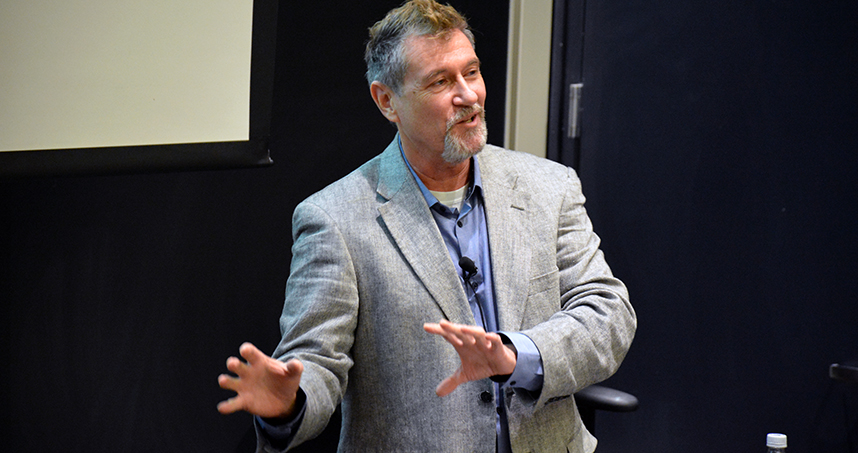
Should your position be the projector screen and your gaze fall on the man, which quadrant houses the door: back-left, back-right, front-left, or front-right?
front-left

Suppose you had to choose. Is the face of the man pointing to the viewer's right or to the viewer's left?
to the viewer's right

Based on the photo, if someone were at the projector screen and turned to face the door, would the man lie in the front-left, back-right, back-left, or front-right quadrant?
front-right

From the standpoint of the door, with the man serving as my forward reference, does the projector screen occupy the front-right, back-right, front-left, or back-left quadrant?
front-right

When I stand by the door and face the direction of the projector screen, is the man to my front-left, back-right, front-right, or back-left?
front-left

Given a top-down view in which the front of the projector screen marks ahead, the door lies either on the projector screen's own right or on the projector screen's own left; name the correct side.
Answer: on the projector screen's own left

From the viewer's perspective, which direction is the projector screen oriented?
toward the camera
